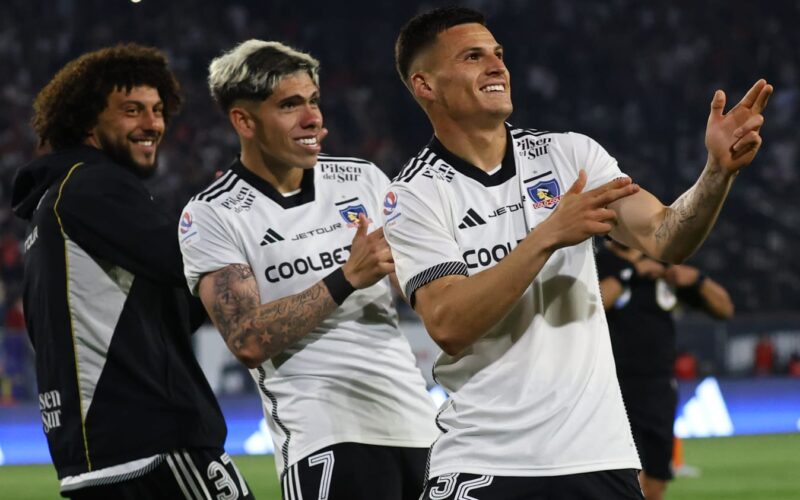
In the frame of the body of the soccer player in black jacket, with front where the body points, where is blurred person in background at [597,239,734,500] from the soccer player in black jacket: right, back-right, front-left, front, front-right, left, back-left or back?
front-left

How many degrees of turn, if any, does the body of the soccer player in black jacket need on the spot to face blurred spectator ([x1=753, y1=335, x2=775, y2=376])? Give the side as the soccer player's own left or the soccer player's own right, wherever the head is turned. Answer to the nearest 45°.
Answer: approximately 45° to the soccer player's own left

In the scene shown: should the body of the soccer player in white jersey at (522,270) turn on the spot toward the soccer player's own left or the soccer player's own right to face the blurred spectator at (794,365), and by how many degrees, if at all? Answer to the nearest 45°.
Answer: approximately 135° to the soccer player's own left

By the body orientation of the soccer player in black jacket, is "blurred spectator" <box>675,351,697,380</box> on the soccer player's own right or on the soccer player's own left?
on the soccer player's own left

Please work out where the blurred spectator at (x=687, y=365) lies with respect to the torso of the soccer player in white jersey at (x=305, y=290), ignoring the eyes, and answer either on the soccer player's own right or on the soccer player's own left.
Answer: on the soccer player's own left

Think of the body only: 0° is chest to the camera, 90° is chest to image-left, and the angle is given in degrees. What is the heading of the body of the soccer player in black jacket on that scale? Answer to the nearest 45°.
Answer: approximately 270°

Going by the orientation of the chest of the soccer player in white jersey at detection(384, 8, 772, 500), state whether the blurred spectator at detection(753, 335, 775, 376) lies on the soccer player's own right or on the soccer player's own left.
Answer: on the soccer player's own left

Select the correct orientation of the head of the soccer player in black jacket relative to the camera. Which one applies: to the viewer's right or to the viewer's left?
to the viewer's right

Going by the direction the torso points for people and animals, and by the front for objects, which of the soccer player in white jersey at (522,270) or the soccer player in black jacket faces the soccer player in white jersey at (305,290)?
the soccer player in black jacket

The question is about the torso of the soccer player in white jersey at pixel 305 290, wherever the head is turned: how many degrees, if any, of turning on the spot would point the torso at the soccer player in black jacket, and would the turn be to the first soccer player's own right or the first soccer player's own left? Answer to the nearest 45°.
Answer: approximately 135° to the first soccer player's own right

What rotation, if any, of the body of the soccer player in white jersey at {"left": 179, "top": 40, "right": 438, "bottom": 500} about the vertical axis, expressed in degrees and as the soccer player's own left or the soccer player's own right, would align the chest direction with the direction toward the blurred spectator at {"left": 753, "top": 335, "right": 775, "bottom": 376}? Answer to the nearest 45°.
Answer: approximately 90° to the soccer player's own left
